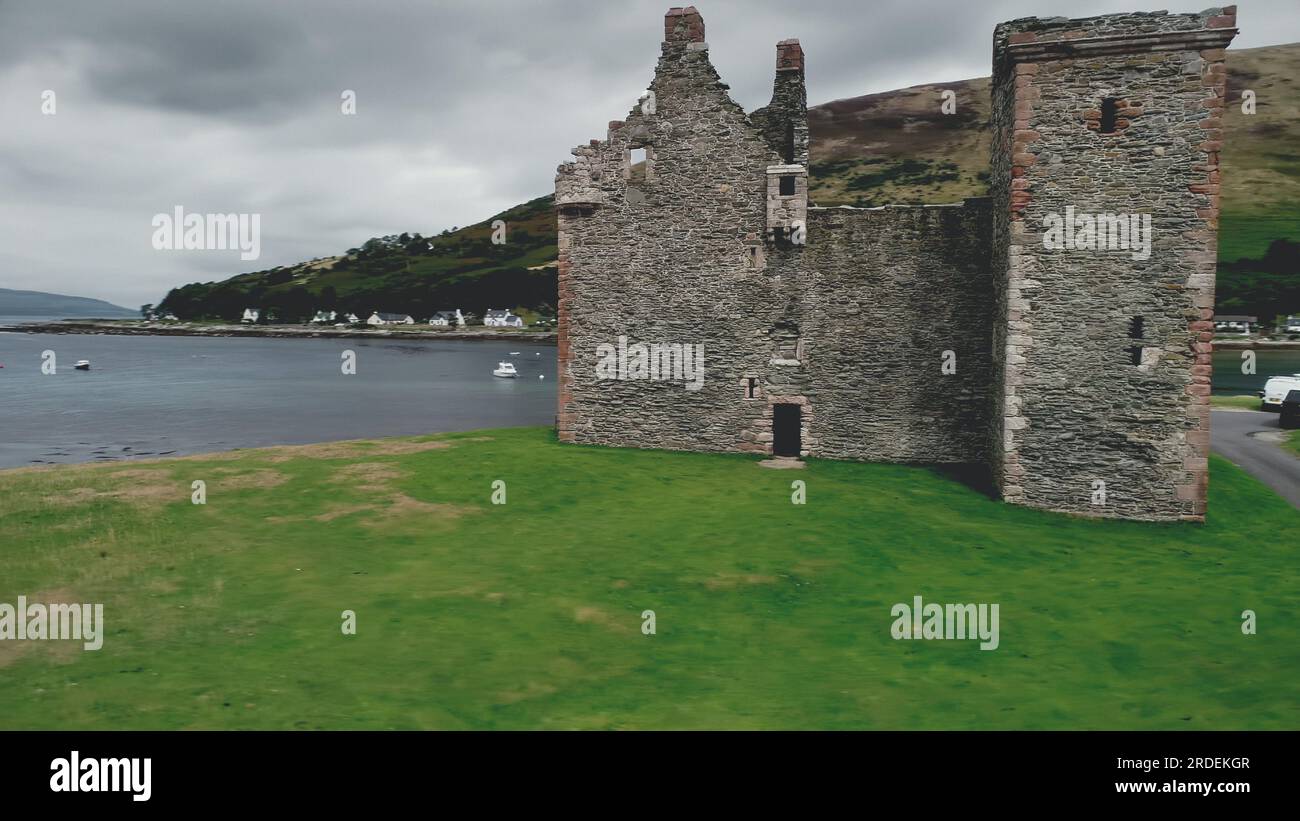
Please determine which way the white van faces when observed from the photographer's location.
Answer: facing the viewer and to the left of the viewer

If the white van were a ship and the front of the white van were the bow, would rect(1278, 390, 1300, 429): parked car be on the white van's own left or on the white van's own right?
on the white van's own left
